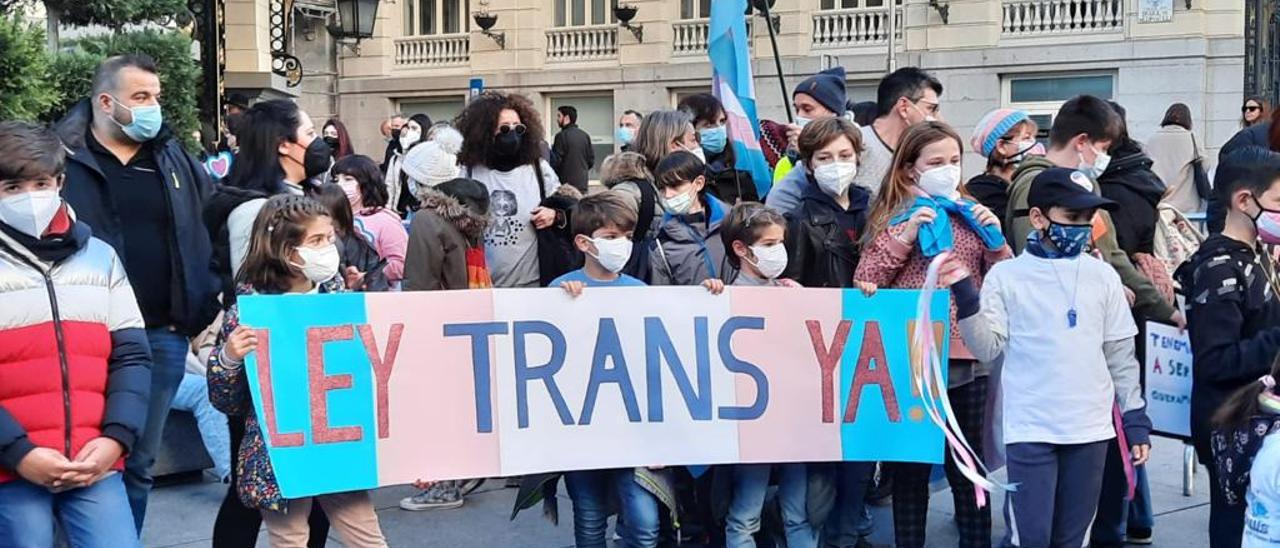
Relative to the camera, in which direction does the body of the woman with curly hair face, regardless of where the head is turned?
toward the camera

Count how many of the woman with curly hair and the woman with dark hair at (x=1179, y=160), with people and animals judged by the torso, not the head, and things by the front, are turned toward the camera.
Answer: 1

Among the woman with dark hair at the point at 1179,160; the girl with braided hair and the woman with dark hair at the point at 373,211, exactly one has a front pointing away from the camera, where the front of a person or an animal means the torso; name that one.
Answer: the woman with dark hair at the point at 1179,160

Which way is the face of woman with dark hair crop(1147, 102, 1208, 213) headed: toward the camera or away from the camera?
away from the camera

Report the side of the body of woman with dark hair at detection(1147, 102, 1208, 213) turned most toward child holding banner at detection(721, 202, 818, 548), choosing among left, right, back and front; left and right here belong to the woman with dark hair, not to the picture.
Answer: back

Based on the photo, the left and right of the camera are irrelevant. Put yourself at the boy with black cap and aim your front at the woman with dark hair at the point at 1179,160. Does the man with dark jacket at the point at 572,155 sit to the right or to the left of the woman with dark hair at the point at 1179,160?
left

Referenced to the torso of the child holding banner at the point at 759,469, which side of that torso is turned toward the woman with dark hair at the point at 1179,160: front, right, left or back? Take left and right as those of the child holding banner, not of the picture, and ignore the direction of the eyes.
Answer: left

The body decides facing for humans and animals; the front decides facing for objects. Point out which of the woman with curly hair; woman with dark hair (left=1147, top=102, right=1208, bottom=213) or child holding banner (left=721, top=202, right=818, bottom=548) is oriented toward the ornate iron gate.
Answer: the woman with dark hair

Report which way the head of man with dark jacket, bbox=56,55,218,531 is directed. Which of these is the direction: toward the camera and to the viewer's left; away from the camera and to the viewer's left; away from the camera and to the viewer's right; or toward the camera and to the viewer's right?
toward the camera and to the viewer's right

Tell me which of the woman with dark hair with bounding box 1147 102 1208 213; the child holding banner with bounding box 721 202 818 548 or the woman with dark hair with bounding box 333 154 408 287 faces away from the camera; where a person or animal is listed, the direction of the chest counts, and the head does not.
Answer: the woman with dark hair with bounding box 1147 102 1208 213

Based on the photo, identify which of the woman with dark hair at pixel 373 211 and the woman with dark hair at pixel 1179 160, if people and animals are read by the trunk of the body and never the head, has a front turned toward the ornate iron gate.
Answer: the woman with dark hair at pixel 1179 160

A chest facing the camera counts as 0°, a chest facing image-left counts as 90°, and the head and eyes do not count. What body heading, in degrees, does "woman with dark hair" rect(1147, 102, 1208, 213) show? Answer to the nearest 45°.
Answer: approximately 180°

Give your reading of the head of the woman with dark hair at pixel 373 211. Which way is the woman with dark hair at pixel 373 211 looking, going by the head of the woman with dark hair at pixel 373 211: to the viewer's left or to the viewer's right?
to the viewer's left
